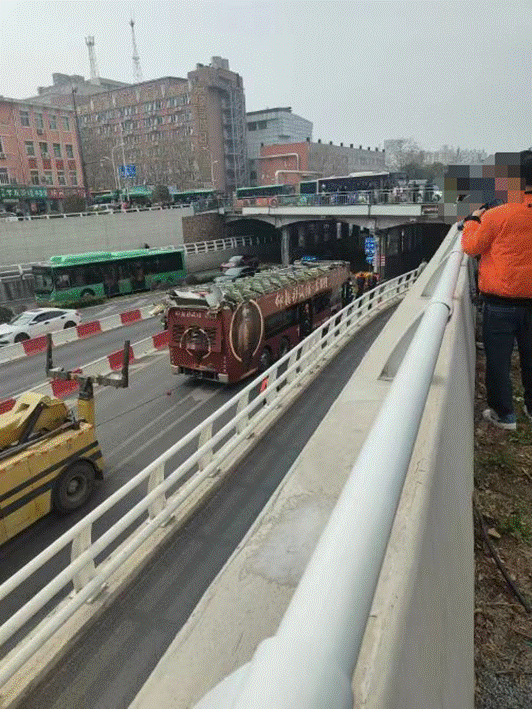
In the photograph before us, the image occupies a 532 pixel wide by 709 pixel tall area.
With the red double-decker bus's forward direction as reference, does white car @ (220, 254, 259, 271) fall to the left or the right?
on its left

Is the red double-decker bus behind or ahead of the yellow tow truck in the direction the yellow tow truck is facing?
behind

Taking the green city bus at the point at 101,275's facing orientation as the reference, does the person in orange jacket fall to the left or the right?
on its left

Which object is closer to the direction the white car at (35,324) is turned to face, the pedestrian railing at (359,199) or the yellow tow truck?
the yellow tow truck

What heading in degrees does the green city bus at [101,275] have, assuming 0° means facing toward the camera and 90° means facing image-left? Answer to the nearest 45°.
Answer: approximately 45°

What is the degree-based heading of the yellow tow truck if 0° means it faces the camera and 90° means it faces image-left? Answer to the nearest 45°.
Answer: approximately 45°

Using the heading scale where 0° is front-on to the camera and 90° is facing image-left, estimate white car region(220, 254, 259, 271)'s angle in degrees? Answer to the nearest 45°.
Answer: approximately 45°
